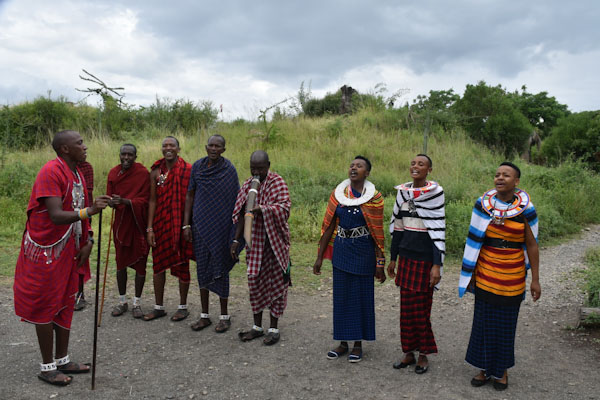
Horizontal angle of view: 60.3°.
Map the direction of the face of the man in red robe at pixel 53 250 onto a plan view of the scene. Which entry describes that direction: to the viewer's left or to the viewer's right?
to the viewer's right

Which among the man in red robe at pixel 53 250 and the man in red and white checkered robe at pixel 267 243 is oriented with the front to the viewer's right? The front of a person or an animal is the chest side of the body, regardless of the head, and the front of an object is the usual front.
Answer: the man in red robe at pixel 53 250

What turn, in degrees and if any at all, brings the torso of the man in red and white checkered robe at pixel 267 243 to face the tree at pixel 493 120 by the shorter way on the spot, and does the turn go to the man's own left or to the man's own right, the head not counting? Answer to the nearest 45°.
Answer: approximately 180°

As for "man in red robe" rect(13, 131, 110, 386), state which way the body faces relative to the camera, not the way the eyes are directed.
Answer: to the viewer's right

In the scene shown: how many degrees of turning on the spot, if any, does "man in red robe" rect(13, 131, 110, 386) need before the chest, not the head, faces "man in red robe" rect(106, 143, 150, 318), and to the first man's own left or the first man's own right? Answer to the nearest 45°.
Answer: approximately 45° to the first man's own left

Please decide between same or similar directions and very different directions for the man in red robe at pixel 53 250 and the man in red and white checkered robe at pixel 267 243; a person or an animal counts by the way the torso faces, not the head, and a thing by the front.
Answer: very different directions

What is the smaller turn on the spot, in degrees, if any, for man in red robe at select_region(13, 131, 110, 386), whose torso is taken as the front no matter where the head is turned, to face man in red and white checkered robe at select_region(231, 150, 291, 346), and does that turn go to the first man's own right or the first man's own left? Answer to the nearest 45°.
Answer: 0° — they already face them

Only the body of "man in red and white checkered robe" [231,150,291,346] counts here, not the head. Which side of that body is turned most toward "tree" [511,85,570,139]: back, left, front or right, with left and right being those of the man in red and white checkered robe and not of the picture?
back

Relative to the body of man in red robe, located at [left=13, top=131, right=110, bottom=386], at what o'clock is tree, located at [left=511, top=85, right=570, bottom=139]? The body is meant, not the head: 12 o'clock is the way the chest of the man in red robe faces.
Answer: The tree is roughly at 11 o'clock from the man in red robe.

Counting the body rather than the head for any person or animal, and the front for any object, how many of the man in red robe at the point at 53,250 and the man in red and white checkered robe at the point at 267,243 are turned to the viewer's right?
1

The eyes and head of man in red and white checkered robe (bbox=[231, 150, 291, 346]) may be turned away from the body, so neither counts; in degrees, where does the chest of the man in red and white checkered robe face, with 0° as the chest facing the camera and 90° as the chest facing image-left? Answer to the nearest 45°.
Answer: approximately 45°

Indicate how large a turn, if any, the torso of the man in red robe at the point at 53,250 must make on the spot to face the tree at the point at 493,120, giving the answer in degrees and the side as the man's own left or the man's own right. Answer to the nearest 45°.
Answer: approximately 45° to the man's own left
